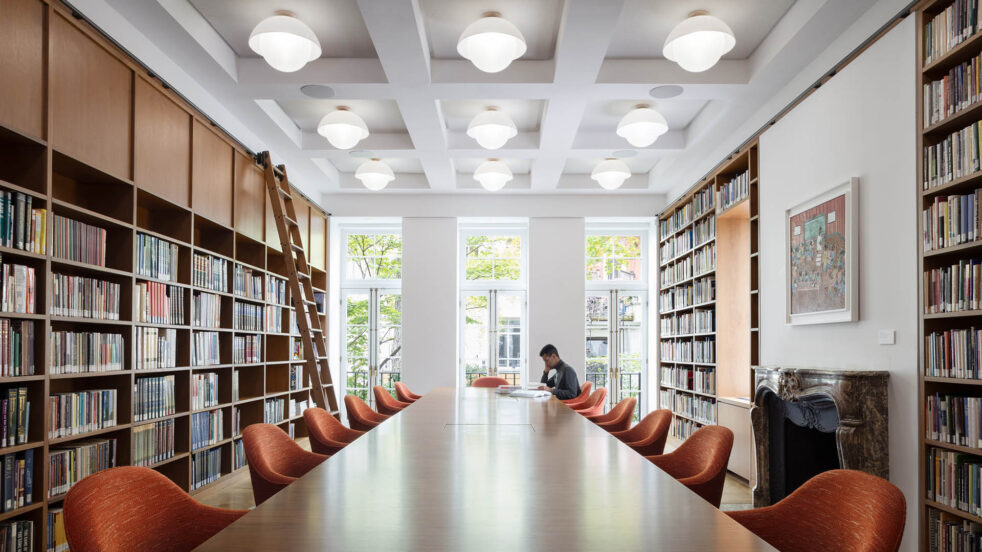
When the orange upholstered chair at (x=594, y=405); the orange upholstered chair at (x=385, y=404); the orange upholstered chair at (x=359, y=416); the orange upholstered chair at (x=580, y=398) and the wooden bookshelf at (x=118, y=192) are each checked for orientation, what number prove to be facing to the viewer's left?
2

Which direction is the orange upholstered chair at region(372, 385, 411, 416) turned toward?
to the viewer's right

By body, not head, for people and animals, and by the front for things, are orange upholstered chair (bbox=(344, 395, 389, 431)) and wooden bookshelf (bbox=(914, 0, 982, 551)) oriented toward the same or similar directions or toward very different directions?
very different directions

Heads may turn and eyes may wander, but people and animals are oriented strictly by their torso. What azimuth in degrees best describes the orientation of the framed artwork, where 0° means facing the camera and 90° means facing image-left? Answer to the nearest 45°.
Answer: approximately 45°

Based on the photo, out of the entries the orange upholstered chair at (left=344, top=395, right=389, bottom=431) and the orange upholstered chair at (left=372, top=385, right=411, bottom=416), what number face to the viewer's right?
2

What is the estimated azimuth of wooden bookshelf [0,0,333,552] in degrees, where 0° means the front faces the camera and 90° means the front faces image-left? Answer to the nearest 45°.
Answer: approximately 315°

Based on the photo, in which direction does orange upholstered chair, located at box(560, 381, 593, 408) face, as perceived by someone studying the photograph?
facing to the left of the viewer

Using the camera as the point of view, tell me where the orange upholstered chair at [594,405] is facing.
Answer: facing to the left of the viewer
